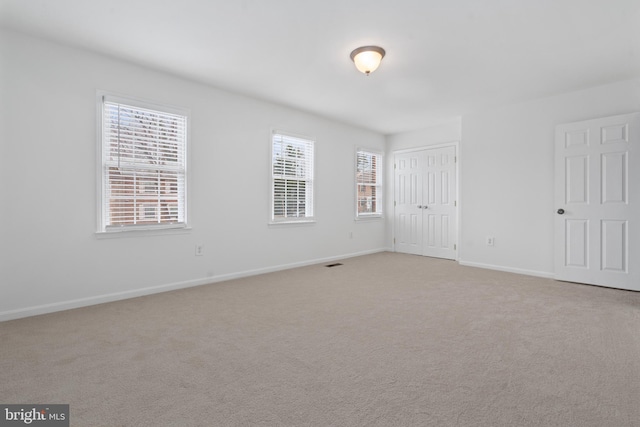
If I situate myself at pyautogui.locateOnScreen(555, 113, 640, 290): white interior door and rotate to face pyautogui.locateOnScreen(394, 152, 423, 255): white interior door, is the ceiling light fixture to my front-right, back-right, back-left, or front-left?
front-left

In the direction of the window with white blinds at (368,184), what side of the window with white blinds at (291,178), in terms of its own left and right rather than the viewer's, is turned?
left

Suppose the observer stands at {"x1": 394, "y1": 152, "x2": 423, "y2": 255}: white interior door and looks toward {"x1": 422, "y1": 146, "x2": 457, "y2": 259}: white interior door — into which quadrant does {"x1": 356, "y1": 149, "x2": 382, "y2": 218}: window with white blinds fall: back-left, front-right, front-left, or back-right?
back-right

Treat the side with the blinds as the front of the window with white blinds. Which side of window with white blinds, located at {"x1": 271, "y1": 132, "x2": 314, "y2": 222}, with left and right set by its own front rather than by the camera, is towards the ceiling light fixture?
front

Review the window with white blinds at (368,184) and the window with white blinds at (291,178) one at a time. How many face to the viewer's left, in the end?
0

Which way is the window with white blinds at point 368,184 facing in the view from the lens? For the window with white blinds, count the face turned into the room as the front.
facing the viewer and to the right of the viewer

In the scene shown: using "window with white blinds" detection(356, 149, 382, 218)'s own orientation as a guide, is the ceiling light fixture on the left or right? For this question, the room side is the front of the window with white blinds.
on its right

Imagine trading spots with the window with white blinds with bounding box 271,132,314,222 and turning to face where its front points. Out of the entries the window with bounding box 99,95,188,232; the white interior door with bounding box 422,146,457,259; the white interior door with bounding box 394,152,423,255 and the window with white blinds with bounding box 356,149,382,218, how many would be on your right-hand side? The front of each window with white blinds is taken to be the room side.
1

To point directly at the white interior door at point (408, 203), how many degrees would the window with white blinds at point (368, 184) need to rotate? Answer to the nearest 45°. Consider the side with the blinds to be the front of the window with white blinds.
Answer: approximately 45° to its left

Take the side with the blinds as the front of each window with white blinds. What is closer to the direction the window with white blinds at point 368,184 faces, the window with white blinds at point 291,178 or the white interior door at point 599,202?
the white interior door

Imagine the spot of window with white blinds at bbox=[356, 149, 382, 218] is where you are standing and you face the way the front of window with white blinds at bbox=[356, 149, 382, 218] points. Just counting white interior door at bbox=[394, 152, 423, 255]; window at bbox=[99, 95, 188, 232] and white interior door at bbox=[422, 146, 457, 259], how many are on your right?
1

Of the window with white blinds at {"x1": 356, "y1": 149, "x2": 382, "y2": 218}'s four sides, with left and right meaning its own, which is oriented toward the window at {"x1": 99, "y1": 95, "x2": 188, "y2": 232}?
right

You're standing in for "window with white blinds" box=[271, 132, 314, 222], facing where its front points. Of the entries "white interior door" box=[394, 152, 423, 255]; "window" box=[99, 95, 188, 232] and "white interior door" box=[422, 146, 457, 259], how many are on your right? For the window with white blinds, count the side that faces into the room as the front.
1

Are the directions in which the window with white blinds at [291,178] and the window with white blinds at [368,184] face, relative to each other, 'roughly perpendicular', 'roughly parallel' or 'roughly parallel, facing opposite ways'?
roughly parallel

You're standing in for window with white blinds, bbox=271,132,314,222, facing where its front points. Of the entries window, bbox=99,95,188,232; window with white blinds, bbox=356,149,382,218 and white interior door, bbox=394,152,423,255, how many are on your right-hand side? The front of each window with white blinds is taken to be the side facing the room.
1
